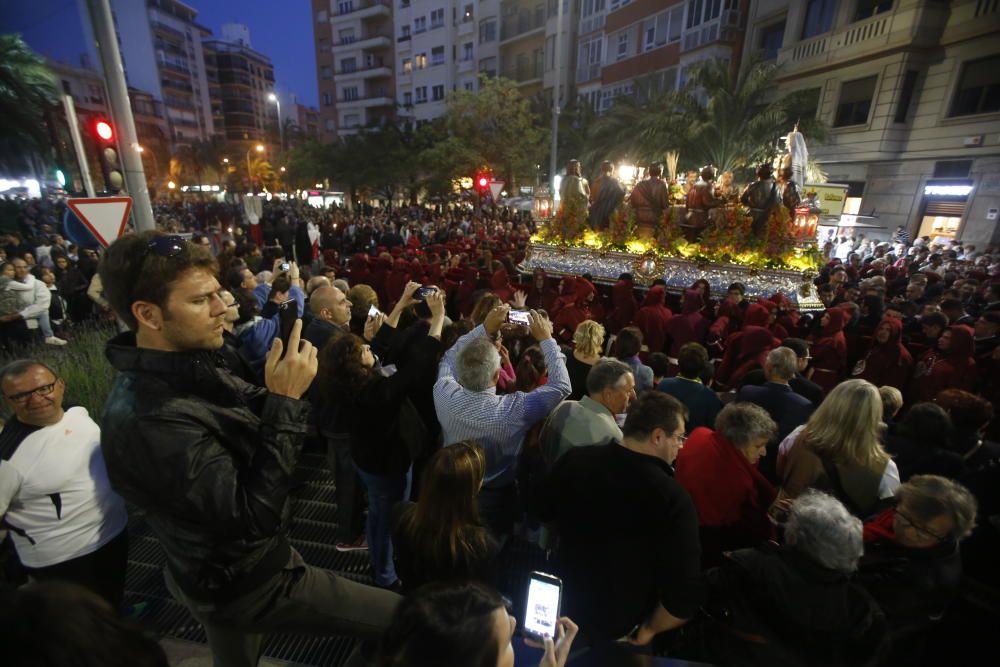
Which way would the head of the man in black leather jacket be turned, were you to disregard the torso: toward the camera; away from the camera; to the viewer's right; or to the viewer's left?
to the viewer's right

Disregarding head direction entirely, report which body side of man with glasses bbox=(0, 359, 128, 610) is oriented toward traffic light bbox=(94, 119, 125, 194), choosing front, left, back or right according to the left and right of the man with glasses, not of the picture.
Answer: back

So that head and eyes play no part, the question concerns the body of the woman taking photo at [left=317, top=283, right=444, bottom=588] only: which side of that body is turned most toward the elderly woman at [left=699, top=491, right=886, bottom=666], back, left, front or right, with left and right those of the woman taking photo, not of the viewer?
right

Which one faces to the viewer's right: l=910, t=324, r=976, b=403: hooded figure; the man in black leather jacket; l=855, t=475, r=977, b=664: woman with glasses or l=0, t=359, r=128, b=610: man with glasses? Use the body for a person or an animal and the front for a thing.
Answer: the man in black leather jacket

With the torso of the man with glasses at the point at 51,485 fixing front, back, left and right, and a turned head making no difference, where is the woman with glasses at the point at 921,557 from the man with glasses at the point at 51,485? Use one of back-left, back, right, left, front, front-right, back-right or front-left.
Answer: front-left

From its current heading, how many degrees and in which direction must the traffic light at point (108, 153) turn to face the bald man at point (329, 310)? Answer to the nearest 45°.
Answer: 0° — it already faces them

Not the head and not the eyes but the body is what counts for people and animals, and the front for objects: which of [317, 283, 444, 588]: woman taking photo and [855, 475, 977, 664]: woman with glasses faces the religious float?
the woman taking photo
